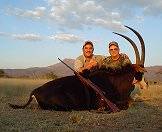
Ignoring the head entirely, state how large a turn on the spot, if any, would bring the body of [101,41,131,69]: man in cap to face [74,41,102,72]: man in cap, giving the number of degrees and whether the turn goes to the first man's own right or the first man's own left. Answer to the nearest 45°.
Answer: approximately 90° to the first man's own right

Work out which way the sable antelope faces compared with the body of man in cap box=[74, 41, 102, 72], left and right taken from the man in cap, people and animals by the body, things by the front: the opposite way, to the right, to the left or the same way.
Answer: to the left

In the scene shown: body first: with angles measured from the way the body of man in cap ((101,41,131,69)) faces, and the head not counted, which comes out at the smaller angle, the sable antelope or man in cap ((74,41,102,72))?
the sable antelope

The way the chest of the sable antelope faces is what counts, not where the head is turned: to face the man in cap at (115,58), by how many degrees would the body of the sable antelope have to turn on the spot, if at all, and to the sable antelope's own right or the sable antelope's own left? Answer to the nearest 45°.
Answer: approximately 45° to the sable antelope's own left

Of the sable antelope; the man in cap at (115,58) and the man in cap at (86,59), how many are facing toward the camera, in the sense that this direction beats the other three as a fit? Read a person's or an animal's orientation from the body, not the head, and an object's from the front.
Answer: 2

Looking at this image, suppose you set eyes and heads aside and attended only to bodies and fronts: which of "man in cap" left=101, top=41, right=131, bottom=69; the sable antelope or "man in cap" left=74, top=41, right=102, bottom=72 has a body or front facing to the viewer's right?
the sable antelope

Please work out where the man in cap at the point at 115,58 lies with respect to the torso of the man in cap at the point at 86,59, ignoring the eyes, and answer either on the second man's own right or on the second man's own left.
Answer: on the second man's own left

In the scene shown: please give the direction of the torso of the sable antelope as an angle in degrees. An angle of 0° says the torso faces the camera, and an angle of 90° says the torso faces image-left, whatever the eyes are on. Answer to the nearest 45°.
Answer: approximately 270°

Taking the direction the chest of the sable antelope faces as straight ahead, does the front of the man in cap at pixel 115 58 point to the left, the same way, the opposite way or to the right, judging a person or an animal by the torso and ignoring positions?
to the right
